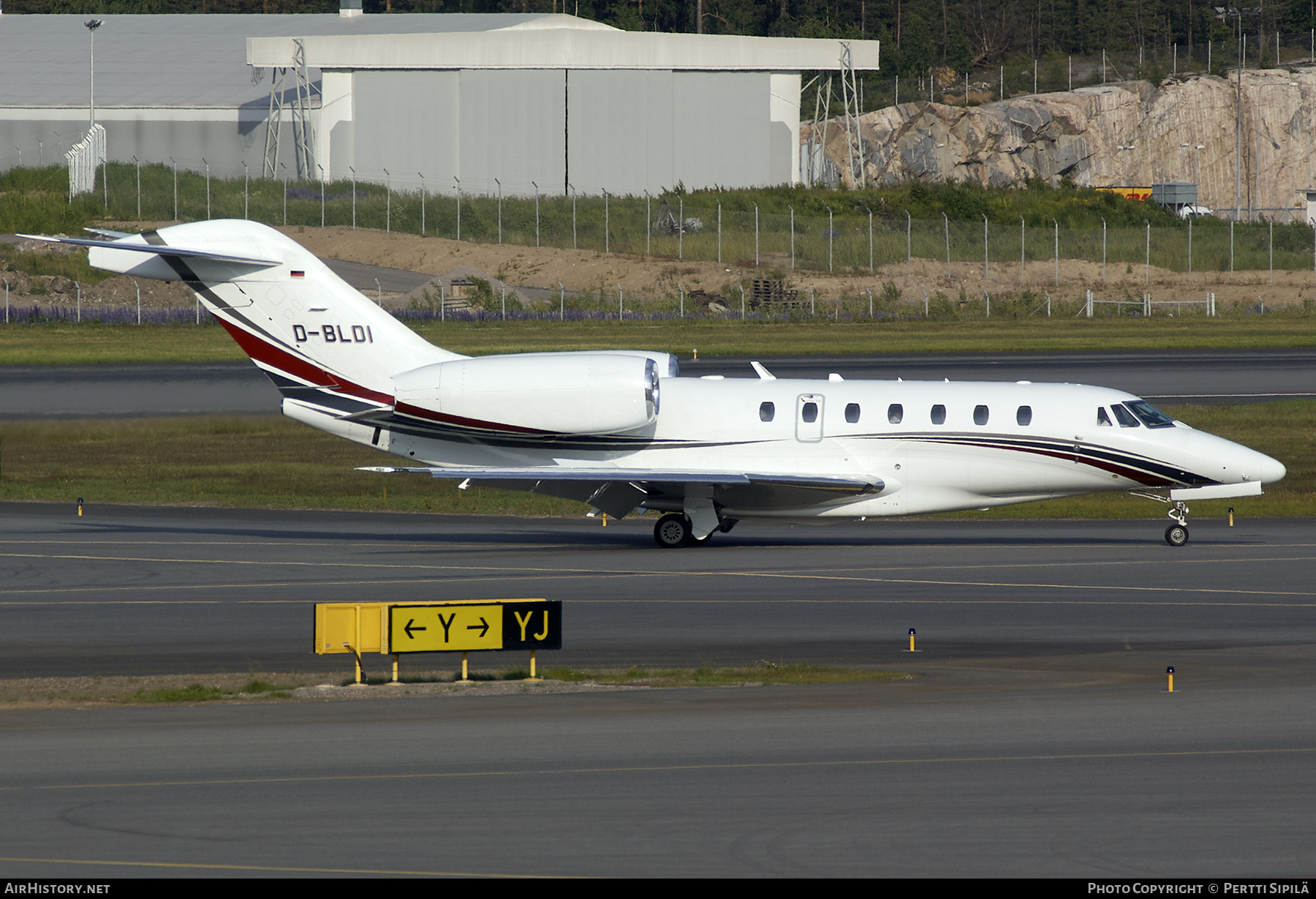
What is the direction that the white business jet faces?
to the viewer's right
